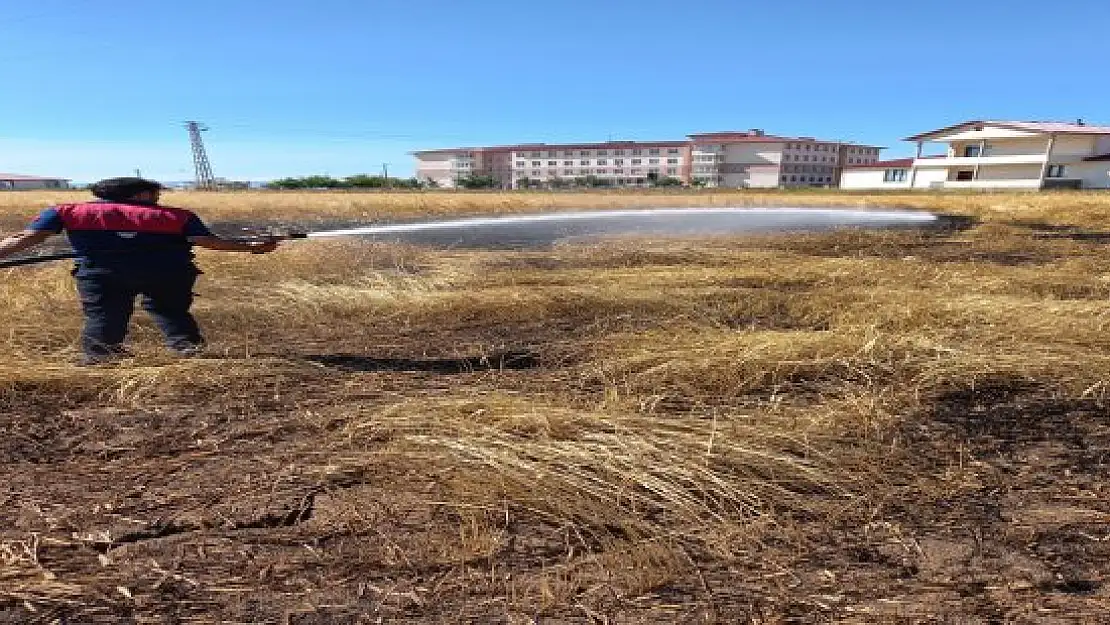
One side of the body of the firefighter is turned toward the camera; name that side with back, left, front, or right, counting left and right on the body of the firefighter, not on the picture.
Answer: back
